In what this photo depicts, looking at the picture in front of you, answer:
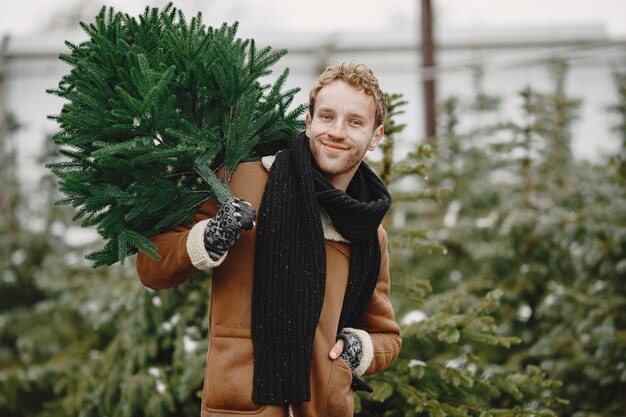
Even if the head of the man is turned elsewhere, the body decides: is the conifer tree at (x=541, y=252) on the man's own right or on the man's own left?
on the man's own left

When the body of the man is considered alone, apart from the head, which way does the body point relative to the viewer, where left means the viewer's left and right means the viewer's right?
facing the viewer and to the right of the viewer

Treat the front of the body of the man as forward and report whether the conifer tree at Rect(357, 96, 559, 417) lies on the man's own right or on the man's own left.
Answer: on the man's own left

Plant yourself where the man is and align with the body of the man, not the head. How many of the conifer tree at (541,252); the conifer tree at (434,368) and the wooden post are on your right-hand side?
0

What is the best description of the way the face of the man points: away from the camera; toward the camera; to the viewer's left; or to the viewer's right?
toward the camera
